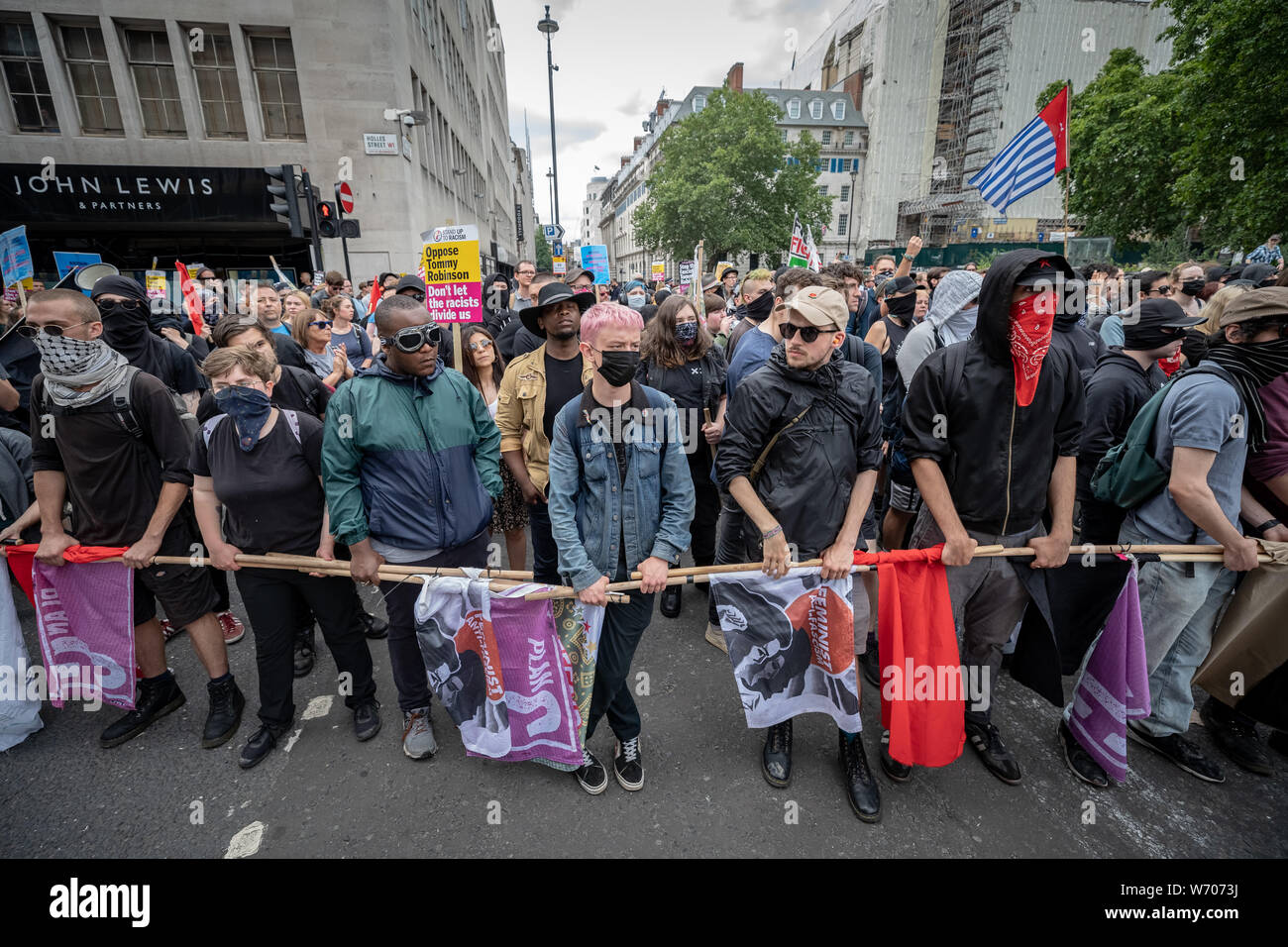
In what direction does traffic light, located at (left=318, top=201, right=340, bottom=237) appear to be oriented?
toward the camera

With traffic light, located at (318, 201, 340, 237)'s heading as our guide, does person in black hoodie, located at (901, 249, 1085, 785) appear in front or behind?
in front

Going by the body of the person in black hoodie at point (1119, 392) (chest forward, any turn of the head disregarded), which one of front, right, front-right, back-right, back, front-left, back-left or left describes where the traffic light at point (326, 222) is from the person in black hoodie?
back

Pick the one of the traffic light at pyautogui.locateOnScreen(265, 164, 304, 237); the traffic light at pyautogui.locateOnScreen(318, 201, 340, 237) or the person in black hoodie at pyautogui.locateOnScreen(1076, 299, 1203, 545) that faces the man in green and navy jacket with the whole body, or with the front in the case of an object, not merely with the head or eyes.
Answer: the traffic light at pyautogui.locateOnScreen(318, 201, 340, 237)

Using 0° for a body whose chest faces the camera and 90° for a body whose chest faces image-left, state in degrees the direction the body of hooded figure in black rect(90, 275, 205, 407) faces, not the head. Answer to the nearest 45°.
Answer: approximately 45°

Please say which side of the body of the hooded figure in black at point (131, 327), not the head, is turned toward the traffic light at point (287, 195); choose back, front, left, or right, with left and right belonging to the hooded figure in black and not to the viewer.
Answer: back

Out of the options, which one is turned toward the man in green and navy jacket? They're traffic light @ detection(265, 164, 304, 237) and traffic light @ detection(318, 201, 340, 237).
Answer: traffic light @ detection(318, 201, 340, 237)

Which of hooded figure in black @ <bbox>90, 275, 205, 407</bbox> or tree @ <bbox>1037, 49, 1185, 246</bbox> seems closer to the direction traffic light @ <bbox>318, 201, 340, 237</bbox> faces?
the hooded figure in black

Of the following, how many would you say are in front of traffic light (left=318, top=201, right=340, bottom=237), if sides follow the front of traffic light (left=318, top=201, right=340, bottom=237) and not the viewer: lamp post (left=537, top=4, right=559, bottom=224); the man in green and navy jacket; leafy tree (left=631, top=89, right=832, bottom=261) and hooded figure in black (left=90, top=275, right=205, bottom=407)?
2
